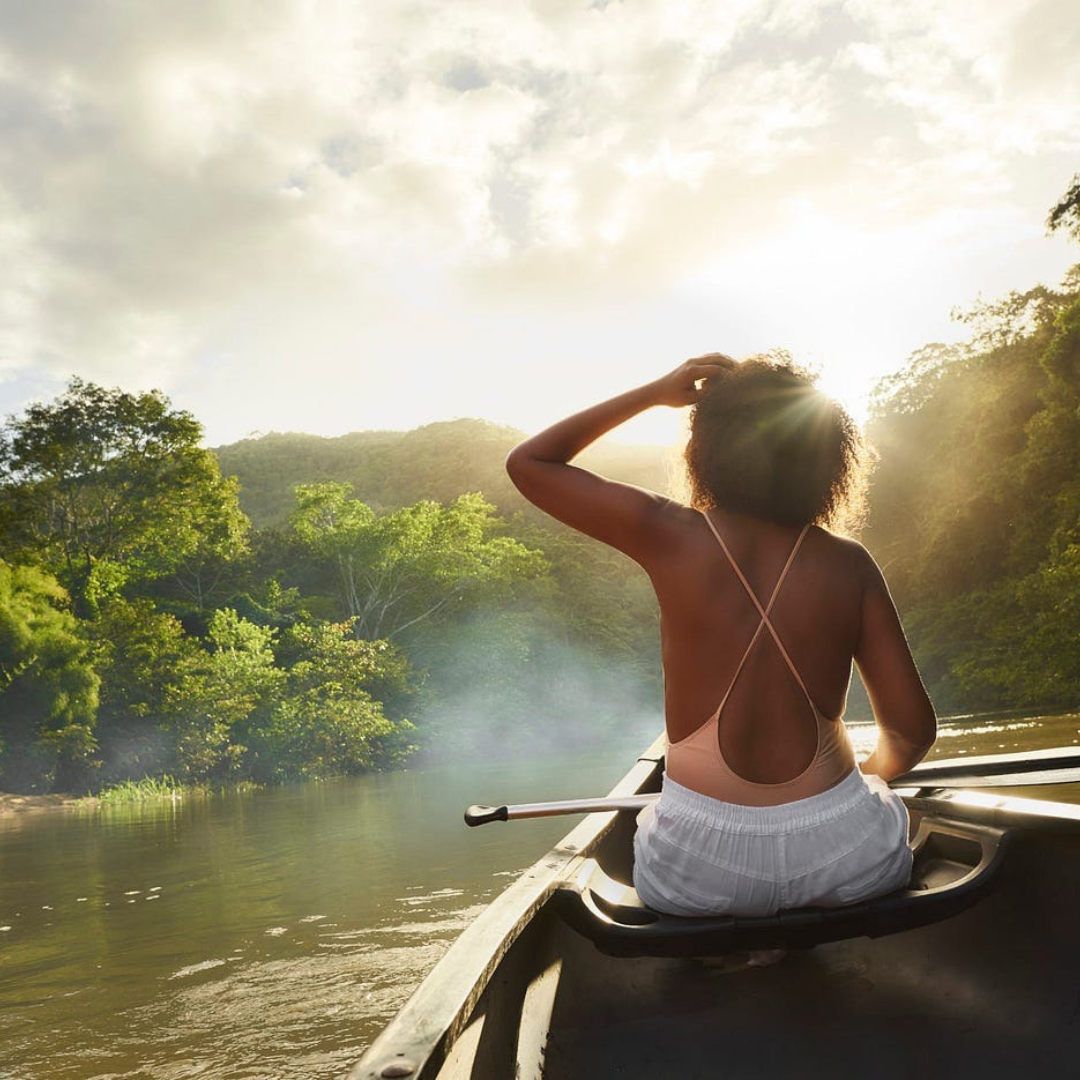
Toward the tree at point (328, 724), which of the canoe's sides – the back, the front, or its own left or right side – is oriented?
front

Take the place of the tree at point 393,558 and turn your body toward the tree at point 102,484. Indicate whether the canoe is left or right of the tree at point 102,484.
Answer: left

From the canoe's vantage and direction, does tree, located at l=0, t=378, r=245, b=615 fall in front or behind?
in front

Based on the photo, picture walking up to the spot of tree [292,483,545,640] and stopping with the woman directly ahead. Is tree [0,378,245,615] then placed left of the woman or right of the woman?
right

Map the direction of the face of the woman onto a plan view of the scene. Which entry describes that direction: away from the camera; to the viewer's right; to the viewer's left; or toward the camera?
away from the camera

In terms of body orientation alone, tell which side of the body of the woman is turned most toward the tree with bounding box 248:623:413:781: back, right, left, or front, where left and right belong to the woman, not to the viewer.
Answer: front

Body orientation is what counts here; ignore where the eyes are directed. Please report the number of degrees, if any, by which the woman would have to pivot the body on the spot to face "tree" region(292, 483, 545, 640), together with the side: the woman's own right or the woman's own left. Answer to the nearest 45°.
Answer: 0° — they already face it

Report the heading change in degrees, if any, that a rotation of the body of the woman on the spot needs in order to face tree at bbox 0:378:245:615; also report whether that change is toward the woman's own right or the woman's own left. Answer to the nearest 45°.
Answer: approximately 45° to the woman's own left

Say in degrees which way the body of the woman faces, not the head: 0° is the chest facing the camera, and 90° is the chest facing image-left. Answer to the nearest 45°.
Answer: approximately 180°

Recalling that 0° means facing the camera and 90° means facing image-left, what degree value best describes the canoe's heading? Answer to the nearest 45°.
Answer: approximately 180°
